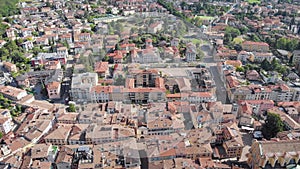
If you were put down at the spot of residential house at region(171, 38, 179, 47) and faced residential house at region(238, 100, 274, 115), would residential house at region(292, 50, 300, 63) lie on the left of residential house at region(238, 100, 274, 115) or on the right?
left

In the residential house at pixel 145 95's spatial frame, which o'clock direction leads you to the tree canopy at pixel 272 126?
The tree canopy is roughly at 10 o'clock from the residential house.

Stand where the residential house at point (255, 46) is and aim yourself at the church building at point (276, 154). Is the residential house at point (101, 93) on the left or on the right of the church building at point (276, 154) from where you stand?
right

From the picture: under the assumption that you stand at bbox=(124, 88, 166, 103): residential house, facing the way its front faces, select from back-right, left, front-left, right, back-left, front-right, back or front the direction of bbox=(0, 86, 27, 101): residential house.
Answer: right

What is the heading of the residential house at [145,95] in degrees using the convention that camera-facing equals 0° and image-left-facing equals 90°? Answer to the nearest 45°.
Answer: approximately 0°

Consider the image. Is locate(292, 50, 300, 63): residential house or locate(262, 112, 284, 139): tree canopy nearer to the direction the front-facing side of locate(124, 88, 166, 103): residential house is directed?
the tree canopy

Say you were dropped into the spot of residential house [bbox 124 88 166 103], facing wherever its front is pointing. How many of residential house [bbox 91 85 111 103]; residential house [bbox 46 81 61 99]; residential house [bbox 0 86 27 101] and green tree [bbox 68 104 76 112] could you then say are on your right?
4

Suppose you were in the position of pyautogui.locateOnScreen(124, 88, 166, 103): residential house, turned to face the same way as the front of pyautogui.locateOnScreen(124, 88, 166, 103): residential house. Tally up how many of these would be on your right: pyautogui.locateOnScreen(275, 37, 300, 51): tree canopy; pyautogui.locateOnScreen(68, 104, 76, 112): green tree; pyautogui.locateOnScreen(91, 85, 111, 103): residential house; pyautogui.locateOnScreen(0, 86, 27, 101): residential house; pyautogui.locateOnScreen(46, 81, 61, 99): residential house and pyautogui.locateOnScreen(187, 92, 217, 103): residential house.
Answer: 4

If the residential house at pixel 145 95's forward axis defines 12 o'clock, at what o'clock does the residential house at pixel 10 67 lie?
the residential house at pixel 10 67 is roughly at 4 o'clock from the residential house at pixel 145 95.

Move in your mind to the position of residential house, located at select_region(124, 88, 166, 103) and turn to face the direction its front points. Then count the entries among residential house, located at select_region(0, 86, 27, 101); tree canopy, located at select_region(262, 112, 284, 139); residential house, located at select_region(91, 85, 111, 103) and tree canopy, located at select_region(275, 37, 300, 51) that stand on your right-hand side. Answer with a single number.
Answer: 2
